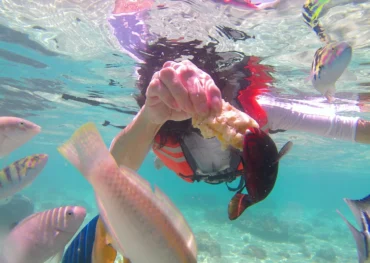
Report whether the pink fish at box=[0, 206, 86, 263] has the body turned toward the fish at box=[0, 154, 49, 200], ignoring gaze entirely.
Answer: no

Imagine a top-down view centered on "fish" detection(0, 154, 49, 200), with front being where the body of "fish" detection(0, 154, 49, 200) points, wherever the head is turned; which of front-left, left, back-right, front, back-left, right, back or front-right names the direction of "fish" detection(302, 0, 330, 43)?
front

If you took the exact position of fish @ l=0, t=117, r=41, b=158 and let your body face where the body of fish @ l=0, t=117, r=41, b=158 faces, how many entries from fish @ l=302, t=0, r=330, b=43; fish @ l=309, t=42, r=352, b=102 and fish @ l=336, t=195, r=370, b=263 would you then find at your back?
0

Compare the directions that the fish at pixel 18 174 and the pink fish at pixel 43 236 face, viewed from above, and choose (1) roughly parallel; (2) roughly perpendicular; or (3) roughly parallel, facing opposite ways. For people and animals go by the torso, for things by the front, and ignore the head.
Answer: roughly parallel

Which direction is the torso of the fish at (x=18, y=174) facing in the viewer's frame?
to the viewer's right

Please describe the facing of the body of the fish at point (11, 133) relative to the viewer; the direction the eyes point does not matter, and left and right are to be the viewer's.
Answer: facing to the right of the viewer

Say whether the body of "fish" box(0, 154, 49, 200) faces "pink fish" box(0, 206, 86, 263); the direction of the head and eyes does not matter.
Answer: no

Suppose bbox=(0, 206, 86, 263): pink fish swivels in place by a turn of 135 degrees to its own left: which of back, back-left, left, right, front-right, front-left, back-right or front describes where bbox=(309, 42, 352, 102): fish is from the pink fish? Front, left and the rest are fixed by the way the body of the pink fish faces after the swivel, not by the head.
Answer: back-right

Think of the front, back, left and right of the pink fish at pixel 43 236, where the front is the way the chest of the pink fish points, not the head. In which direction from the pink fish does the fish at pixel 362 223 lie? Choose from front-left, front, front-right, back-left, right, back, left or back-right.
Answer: front-right

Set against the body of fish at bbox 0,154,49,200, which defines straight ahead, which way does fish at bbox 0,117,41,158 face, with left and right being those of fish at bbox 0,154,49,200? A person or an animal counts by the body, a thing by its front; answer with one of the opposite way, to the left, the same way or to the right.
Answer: the same way

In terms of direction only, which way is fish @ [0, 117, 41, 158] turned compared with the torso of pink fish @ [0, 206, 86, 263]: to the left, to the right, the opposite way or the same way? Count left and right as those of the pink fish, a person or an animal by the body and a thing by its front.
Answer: the same way

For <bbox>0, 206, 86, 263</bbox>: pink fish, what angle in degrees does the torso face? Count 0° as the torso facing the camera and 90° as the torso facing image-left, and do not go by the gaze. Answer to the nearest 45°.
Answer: approximately 270°

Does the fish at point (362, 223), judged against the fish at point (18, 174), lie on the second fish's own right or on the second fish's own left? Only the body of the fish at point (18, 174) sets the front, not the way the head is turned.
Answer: on the second fish's own right

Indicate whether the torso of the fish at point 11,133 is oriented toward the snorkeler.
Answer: yes

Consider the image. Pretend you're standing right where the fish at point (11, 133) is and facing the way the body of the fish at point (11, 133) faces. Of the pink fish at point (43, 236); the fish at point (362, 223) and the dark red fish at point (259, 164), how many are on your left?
0

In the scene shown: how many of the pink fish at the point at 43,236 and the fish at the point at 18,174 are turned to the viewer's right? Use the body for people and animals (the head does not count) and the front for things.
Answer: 2

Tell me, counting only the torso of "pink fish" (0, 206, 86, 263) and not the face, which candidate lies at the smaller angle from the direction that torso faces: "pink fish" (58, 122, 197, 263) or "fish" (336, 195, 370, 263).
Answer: the fish

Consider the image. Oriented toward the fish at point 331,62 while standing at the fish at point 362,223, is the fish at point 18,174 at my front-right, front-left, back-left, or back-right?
front-left
